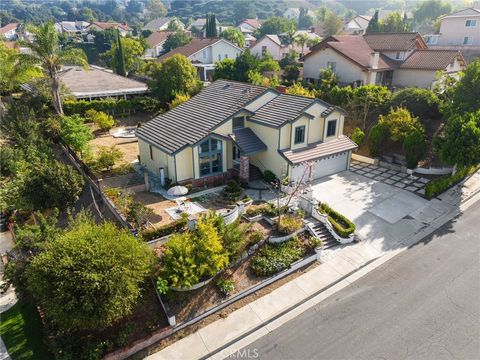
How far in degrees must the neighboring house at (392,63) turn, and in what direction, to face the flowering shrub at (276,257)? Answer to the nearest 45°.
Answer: approximately 45° to its right

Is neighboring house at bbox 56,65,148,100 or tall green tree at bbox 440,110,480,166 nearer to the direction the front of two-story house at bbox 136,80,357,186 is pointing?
the tall green tree

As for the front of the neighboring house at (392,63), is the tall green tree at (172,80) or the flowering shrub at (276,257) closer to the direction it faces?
the flowering shrub

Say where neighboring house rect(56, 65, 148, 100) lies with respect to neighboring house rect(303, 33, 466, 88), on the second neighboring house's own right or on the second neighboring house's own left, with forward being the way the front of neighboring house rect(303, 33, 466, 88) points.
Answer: on the second neighboring house's own right

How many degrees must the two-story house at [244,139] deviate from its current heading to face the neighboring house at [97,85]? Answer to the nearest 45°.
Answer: approximately 180°

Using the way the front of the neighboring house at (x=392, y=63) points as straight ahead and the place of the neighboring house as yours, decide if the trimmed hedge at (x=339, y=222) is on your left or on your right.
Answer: on your right

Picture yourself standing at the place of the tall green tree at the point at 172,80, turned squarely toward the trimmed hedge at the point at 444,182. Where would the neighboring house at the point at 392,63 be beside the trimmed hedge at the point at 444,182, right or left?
left

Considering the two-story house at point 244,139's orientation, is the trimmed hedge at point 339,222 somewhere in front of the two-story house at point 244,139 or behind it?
in front

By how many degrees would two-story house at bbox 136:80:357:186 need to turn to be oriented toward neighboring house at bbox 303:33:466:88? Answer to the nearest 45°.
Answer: approximately 90° to its left

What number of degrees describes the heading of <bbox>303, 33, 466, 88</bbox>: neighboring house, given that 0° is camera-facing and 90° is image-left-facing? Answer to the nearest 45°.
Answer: approximately 315°

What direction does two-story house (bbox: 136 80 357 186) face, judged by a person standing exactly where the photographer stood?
facing the viewer and to the right of the viewer

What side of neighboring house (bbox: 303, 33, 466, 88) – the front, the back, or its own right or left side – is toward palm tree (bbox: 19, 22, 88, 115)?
right

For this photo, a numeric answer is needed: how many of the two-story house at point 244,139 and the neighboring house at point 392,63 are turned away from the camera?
0
